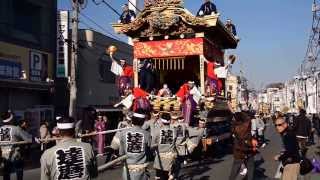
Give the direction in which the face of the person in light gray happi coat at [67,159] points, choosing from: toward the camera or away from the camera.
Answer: away from the camera

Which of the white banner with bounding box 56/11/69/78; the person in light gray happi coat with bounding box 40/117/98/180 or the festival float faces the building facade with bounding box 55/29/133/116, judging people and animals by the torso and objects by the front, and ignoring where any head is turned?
the person in light gray happi coat

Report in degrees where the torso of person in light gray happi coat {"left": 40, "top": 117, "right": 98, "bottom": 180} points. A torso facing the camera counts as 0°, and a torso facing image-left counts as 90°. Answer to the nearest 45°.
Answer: approximately 180°

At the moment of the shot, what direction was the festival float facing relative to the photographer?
facing the viewer and to the left of the viewer

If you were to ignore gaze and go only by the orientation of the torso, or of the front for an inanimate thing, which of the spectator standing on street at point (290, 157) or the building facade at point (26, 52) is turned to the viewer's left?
the spectator standing on street

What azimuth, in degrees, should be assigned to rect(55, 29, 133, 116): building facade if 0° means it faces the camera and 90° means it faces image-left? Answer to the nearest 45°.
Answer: approximately 315°

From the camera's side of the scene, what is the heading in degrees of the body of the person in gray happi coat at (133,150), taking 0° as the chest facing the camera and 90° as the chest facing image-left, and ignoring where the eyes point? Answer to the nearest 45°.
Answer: approximately 180°

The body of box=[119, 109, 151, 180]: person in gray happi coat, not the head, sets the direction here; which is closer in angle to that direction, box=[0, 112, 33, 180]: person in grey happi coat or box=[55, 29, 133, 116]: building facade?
the building facade

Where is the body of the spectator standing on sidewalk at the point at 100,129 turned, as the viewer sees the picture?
toward the camera

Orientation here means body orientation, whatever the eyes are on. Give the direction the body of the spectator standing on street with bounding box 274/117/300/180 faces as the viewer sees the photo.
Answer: to the viewer's left

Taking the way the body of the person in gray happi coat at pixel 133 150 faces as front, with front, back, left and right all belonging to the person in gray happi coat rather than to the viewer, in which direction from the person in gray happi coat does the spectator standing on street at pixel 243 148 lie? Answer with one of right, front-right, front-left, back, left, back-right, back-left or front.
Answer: front-right

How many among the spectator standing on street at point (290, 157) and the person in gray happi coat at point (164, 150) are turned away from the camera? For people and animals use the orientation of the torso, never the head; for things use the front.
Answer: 1
